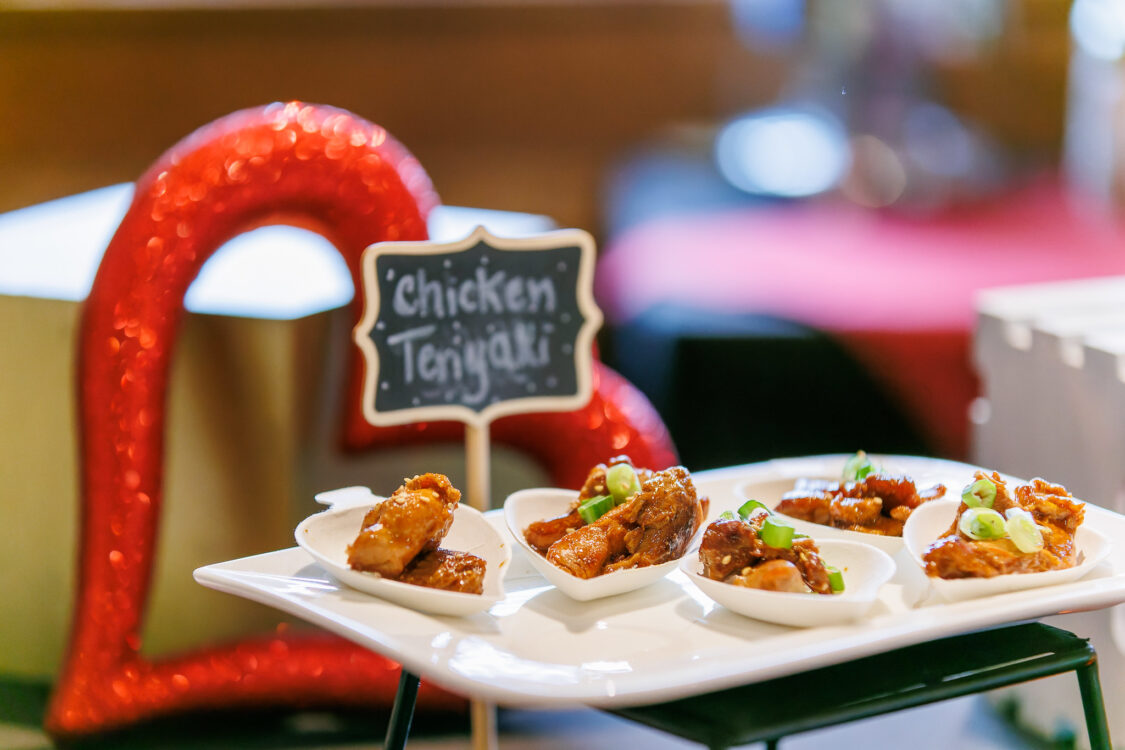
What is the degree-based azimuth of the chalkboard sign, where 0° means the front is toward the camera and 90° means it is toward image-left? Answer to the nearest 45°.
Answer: approximately 0°

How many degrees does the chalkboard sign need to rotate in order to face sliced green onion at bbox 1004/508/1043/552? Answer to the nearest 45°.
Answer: approximately 45° to its left

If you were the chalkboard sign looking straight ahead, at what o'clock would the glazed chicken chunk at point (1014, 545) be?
The glazed chicken chunk is roughly at 10 o'clock from the chalkboard sign.

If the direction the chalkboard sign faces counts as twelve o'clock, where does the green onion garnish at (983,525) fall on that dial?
The green onion garnish is roughly at 10 o'clock from the chalkboard sign.

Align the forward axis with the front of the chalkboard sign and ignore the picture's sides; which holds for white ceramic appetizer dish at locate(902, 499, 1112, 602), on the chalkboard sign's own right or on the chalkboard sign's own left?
on the chalkboard sign's own left
